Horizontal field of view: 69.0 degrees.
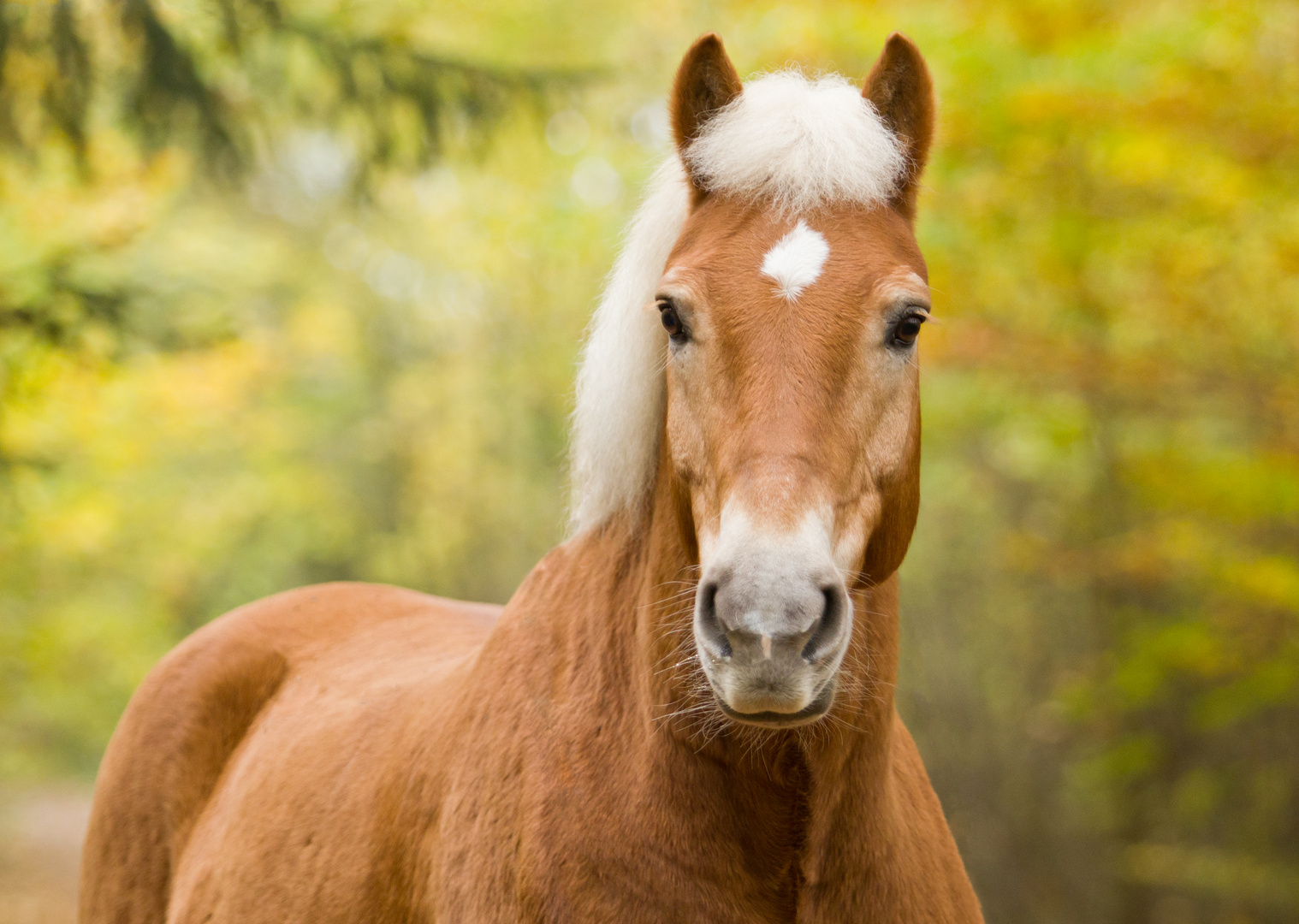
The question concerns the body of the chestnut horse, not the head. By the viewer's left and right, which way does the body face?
facing the viewer and to the right of the viewer
